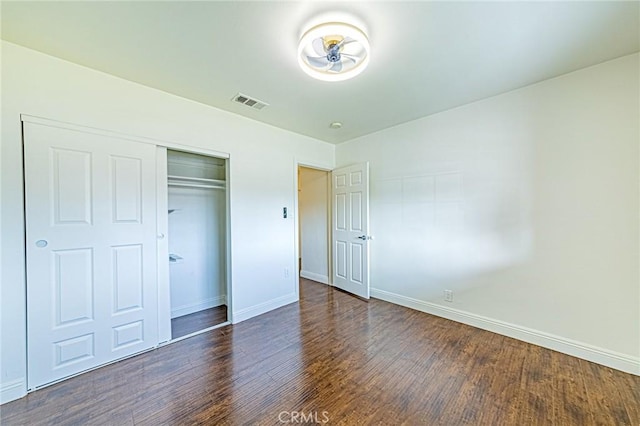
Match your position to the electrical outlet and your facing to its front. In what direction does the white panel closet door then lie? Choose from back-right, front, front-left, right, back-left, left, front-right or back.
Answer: front-right

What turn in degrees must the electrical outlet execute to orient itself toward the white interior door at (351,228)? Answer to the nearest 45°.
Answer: approximately 90° to its right

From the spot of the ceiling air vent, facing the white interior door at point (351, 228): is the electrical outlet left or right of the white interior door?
right

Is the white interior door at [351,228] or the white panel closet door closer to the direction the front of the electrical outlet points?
the white panel closet door

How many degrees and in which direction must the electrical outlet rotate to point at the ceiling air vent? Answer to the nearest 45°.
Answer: approximately 45° to its right

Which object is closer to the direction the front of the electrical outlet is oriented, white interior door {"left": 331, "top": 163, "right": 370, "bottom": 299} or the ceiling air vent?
the ceiling air vent
